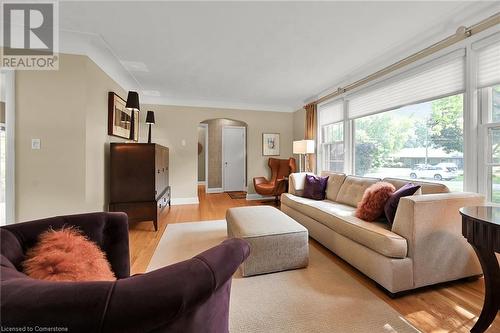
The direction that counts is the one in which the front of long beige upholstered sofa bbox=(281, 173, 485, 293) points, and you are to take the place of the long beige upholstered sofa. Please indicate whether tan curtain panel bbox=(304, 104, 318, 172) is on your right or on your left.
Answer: on your right

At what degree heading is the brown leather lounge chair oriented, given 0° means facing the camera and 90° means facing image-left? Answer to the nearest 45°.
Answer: approximately 45°

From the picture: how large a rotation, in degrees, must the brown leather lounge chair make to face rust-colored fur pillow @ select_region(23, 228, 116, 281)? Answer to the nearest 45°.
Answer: approximately 45° to its left

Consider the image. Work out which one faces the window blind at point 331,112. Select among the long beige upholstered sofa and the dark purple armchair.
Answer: the dark purple armchair

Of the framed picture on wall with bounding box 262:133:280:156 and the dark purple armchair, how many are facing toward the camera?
1

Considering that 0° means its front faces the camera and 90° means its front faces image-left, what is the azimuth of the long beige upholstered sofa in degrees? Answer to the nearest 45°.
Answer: approximately 45°

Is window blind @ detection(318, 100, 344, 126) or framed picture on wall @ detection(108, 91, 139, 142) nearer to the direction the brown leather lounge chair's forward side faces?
the framed picture on wall

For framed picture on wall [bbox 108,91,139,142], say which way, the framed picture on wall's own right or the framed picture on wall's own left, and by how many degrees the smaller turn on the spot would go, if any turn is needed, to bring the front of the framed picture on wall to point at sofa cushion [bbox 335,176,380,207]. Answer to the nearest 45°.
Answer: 0° — it already faces it

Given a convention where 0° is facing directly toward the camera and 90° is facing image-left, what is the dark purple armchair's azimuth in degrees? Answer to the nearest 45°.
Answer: approximately 225°

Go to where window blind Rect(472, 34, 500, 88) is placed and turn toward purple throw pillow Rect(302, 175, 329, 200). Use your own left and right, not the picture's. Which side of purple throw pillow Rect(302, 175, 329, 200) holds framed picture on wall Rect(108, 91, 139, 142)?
left

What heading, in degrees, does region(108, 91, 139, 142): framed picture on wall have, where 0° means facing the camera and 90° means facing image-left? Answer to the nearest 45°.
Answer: approximately 315°

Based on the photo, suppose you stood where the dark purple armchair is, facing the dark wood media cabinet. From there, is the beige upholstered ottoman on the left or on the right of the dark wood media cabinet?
right
